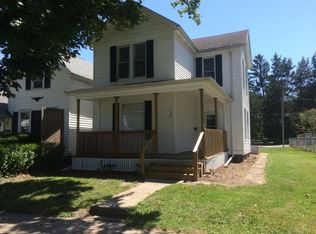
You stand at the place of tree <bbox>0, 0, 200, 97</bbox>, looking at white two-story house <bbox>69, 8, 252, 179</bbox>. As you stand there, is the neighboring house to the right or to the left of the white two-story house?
left

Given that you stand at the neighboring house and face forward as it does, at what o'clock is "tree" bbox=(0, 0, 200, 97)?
The tree is roughly at 12 o'clock from the neighboring house.

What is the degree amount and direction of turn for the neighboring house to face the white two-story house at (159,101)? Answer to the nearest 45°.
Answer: approximately 45° to its left

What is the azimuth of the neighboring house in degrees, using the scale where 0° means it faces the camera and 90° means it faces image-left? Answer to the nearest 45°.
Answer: approximately 0°

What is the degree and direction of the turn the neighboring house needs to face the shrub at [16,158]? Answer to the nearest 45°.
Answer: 0° — it already faces it
